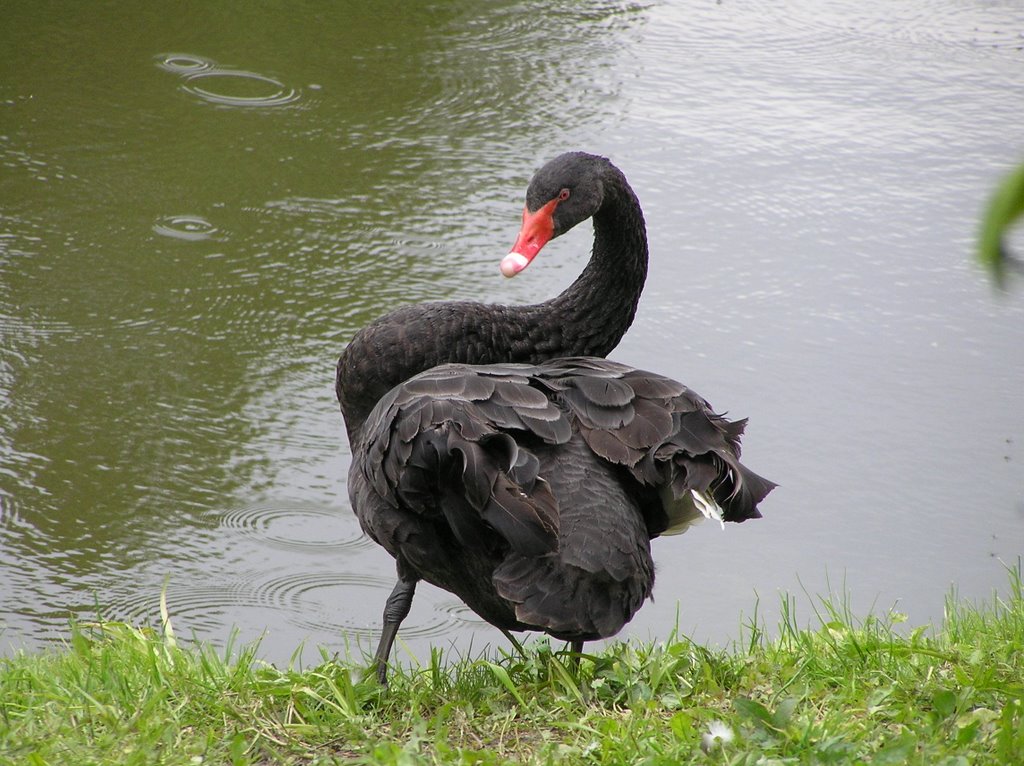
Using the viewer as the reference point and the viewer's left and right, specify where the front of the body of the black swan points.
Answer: facing away from the viewer and to the left of the viewer
